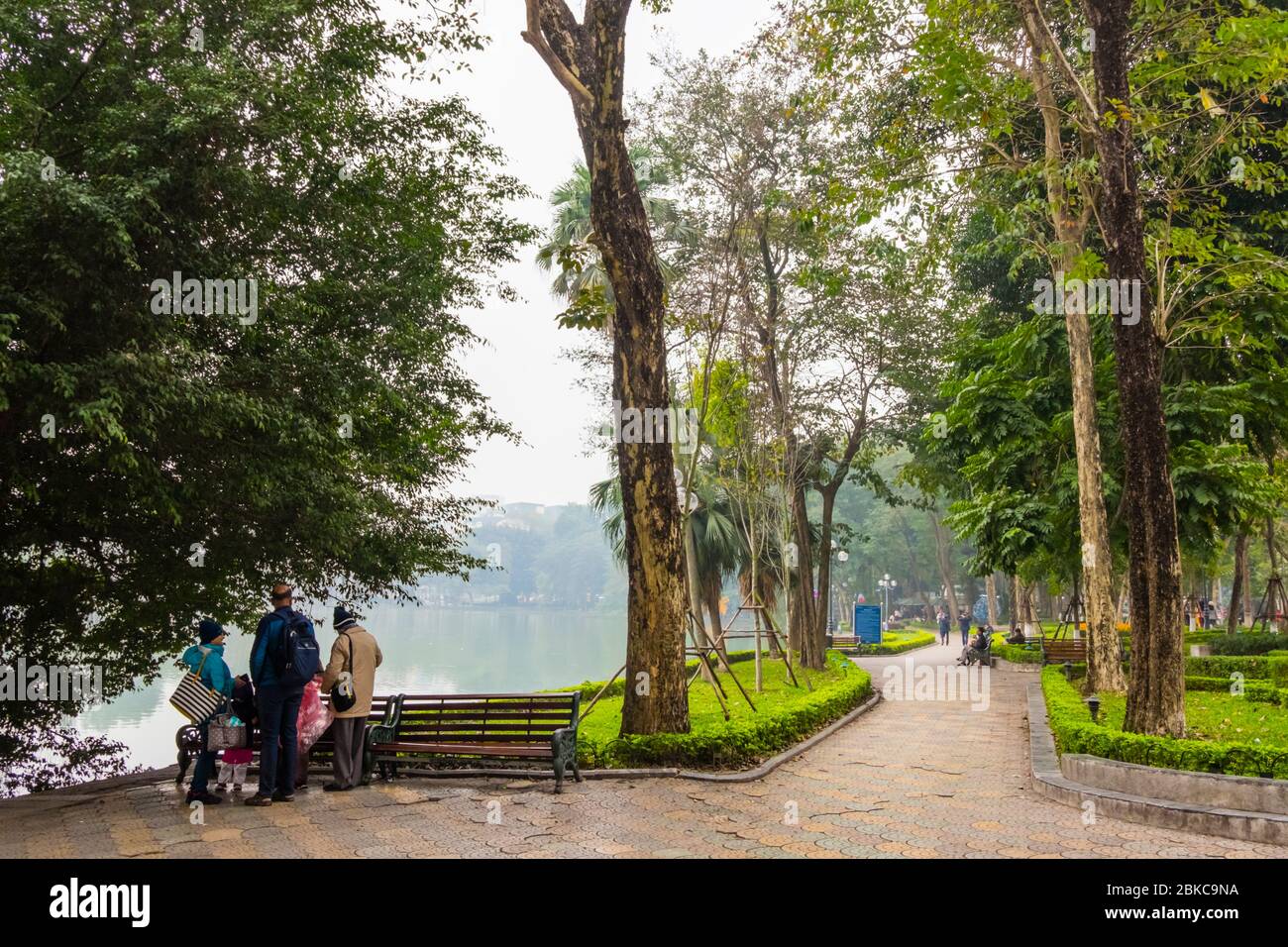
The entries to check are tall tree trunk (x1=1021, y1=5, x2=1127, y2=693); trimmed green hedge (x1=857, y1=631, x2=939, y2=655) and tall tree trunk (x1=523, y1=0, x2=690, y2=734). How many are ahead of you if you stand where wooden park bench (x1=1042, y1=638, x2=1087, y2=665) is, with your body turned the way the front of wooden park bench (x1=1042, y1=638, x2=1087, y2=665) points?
2

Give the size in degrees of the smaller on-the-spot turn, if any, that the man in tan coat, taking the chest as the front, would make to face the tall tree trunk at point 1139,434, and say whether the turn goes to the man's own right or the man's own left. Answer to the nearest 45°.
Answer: approximately 135° to the man's own right

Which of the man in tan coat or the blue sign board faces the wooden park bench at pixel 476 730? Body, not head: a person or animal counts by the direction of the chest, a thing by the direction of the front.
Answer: the blue sign board

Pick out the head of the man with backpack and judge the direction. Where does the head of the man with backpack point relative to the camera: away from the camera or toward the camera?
away from the camera

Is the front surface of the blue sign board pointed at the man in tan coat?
yes
